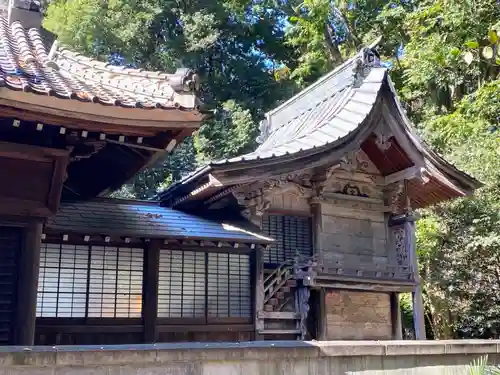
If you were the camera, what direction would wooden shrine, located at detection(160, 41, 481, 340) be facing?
facing the viewer and to the left of the viewer

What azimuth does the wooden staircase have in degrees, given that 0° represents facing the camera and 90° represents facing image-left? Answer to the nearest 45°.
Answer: approximately 45°
